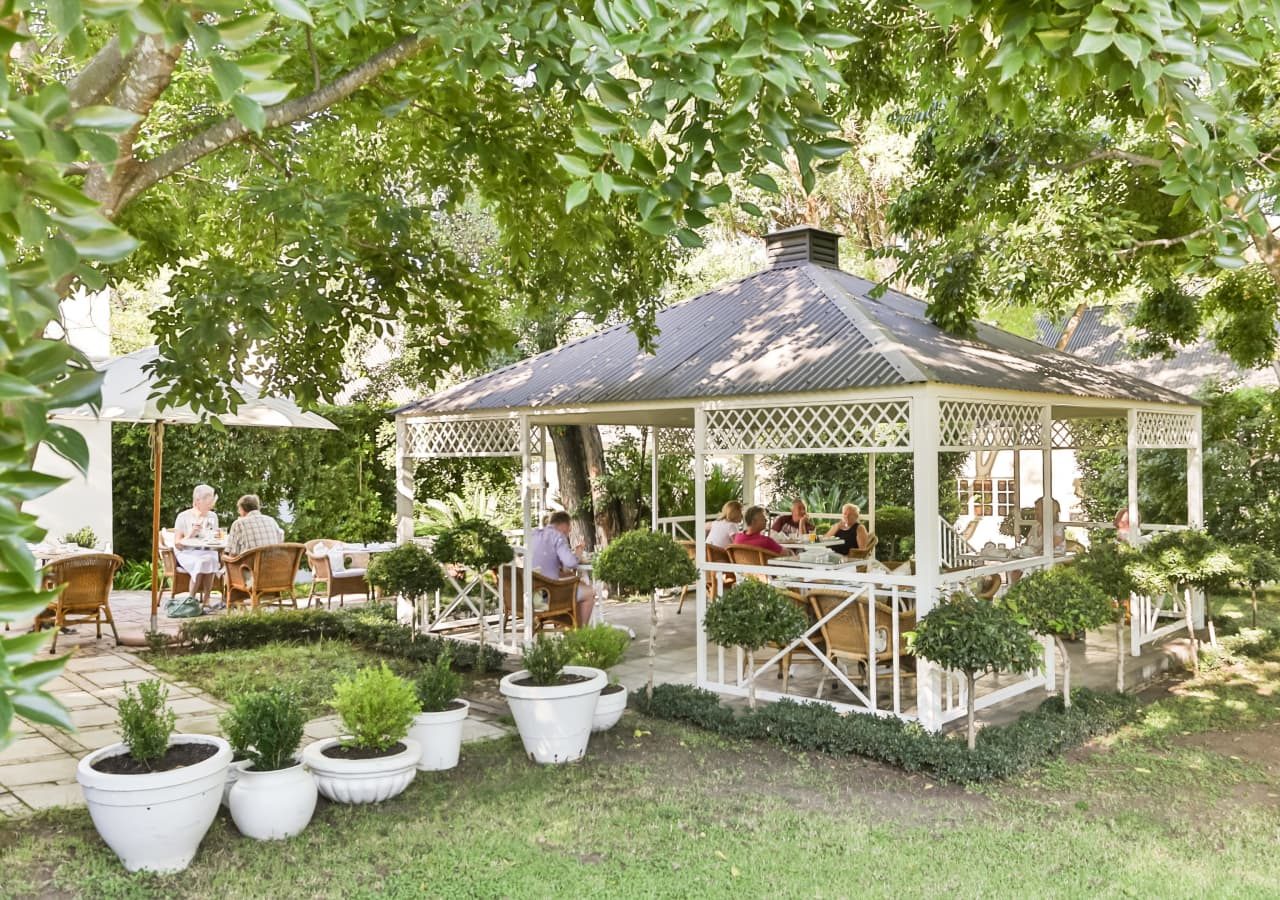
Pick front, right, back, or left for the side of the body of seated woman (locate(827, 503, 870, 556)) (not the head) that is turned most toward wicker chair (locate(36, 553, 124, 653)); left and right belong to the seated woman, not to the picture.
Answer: front

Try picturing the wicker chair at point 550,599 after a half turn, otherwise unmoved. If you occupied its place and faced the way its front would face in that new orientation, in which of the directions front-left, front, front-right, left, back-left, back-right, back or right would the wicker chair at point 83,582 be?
front-right

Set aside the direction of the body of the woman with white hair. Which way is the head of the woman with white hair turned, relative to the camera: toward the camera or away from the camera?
toward the camera

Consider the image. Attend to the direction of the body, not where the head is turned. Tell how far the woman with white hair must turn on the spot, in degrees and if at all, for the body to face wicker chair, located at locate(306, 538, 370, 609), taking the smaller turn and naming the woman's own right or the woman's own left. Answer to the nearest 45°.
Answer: approximately 45° to the woman's own left

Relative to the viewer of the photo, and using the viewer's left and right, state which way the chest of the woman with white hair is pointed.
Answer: facing the viewer and to the right of the viewer

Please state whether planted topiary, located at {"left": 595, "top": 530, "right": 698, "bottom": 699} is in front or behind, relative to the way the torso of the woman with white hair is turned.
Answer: in front

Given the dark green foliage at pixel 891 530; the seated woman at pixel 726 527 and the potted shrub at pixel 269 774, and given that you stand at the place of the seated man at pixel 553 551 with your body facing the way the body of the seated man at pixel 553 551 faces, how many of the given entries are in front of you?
2

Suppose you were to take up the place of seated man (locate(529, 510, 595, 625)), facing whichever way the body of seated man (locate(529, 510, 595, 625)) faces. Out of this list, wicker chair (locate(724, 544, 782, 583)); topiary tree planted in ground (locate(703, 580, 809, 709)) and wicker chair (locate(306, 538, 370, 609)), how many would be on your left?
1

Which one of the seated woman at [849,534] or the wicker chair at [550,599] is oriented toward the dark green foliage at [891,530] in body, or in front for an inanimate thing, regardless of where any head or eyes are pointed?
the wicker chair

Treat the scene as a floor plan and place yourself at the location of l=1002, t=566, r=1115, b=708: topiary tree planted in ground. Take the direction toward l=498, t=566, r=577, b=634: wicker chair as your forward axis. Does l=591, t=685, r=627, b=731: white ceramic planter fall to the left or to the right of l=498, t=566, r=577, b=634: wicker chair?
left

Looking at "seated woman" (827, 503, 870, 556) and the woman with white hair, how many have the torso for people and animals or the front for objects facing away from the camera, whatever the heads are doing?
0

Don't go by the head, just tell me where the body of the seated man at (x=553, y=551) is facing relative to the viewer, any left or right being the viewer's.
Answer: facing away from the viewer and to the right of the viewer

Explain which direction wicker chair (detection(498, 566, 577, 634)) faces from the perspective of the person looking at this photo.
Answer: facing away from the viewer and to the right of the viewer

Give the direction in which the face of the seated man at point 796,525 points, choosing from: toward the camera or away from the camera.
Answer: toward the camera

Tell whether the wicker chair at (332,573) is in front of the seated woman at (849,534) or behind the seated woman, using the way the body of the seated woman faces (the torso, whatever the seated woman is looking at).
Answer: in front

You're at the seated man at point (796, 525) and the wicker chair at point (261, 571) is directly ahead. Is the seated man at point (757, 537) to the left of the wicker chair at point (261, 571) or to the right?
left

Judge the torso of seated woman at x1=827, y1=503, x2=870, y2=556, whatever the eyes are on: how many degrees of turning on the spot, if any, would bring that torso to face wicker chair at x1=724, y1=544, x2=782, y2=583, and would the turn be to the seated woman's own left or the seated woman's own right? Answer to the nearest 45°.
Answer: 0° — they already face it

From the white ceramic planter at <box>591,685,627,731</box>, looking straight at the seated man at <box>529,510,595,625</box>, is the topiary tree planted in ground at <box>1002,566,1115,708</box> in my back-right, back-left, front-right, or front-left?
back-right

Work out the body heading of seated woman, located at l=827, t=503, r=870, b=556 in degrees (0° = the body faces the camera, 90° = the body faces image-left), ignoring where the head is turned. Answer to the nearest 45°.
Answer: approximately 45°

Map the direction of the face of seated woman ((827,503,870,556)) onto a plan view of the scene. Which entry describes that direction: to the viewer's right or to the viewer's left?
to the viewer's left

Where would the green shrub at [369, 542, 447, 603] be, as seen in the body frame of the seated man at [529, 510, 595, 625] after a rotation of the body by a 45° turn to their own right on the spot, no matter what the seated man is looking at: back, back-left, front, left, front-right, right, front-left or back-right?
back

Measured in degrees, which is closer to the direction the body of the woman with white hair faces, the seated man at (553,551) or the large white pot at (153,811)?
the seated man
